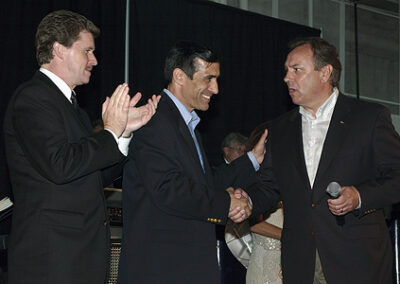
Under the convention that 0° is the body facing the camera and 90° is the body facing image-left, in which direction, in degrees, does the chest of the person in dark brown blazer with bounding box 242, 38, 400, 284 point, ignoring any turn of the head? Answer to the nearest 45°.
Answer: approximately 45°

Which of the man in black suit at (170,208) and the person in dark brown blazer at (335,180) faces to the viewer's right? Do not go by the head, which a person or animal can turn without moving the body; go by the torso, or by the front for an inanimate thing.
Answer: the man in black suit at (170,208)

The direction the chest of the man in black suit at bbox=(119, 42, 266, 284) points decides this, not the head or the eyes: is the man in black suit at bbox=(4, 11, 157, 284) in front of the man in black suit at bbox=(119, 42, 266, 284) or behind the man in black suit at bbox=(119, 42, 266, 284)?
behind

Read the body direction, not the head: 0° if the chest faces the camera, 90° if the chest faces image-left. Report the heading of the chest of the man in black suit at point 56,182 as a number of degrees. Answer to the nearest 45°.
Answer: approximately 270°

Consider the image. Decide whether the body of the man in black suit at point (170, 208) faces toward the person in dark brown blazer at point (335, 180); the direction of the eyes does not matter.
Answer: yes

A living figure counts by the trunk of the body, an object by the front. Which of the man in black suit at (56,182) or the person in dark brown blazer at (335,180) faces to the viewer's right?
the man in black suit at (56,182)

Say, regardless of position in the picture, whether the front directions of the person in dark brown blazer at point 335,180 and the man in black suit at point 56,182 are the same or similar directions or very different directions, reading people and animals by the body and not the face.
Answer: very different directions

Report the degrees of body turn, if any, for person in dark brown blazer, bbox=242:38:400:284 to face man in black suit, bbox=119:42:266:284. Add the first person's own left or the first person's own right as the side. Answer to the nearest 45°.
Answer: approximately 45° to the first person's own right

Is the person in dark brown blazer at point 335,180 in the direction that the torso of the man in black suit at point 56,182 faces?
yes

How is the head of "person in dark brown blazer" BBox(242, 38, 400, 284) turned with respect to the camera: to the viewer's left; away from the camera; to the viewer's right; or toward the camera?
to the viewer's left

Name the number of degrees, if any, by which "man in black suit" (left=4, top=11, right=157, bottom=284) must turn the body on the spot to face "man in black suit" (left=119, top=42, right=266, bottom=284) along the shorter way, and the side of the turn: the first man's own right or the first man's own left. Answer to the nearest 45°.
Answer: approximately 45° to the first man's own left

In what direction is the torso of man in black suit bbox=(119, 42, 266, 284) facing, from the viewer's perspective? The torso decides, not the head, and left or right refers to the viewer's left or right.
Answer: facing to the right of the viewer

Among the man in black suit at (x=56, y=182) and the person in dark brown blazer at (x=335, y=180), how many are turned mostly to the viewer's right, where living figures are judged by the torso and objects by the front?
1
